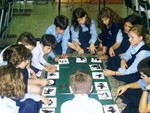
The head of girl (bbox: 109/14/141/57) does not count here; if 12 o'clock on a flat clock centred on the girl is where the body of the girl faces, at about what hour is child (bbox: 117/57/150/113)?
The child is roughly at 10 o'clock from the girl.

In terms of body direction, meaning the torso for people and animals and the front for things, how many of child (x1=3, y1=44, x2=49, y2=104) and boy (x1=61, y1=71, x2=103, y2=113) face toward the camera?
0

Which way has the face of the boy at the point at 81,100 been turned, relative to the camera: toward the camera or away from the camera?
away from the camera

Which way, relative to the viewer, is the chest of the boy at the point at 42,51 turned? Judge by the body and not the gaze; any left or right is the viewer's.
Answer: facing the viewer and to the right of the viewer

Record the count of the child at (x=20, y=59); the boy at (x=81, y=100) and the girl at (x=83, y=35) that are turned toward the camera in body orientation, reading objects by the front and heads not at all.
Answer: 1

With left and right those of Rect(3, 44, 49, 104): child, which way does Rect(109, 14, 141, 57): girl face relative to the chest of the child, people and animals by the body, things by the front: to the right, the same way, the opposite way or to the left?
the opposite way

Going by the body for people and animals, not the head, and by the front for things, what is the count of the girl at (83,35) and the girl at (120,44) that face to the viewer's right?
0

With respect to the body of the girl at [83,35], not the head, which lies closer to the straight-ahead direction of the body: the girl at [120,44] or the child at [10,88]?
the child

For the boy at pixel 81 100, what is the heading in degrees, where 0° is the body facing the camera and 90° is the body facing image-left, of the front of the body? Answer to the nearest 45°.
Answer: approximately 180°

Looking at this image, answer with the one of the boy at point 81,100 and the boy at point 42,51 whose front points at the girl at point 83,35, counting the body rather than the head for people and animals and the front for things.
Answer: the boy at point 81,100

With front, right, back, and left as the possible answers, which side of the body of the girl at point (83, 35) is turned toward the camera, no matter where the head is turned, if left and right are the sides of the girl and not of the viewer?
front

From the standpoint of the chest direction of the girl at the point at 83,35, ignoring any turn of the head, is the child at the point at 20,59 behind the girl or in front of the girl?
in front

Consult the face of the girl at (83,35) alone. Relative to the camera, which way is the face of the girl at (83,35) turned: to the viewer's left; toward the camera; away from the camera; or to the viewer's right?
toward the camera

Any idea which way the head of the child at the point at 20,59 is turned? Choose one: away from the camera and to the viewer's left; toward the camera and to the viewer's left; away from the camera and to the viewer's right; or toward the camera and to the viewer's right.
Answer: away from the camera and to the viewer's right
